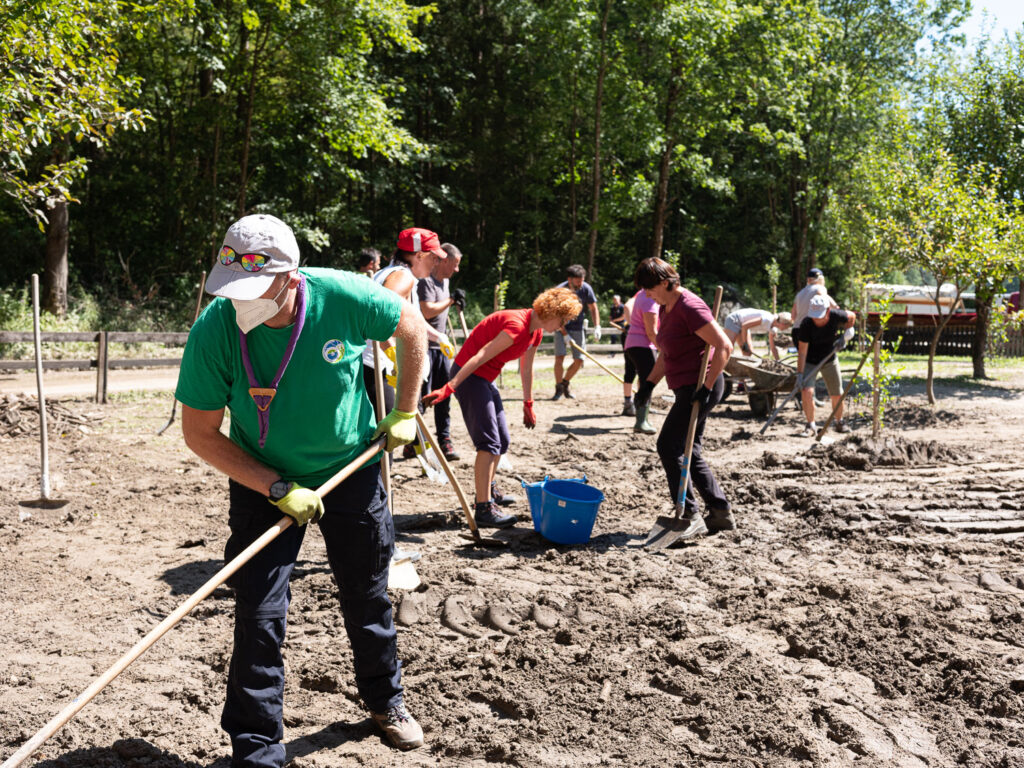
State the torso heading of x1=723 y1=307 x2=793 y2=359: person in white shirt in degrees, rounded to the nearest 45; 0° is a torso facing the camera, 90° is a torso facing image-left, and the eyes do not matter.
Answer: approximately 270°

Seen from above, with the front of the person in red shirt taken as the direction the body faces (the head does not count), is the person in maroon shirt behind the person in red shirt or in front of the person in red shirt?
in front

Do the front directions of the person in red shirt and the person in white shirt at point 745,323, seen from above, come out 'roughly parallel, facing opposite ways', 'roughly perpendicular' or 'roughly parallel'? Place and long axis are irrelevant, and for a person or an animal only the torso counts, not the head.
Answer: roughly parallel

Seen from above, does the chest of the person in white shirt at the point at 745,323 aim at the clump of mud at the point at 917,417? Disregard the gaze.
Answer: yes

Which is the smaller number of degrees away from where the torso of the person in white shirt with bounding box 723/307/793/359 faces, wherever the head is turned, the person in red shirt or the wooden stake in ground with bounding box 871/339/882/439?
the wooden stake in ground

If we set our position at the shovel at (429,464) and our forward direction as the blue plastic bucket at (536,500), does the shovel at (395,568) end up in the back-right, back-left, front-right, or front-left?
front-right

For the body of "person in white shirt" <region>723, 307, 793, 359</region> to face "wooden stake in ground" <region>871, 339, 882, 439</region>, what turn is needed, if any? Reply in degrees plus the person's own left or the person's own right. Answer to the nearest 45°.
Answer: approximately 45° to the person's own right

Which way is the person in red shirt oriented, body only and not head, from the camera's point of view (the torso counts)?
to the viewer's right

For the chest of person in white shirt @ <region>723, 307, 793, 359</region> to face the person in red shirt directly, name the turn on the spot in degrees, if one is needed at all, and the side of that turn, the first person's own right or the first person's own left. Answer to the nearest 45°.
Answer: approximately 90° to the first person's own right
